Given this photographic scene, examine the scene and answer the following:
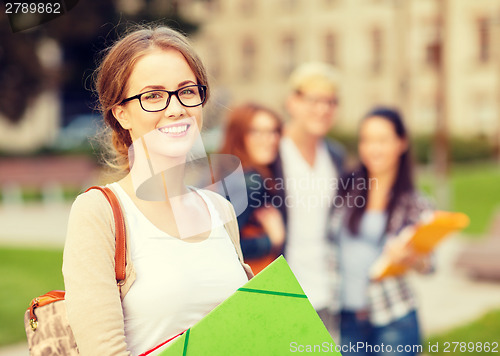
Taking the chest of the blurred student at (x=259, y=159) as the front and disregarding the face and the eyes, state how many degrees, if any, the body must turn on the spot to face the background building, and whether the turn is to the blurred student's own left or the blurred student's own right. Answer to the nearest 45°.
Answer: approximately 135° to the blurred student's own left

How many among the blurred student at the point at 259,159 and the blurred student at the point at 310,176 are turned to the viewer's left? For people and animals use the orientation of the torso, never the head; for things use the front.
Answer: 0

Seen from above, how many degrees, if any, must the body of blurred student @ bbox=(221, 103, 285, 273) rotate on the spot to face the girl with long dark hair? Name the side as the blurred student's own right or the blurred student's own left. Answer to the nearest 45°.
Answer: approximately 45° to the blurred student's own left

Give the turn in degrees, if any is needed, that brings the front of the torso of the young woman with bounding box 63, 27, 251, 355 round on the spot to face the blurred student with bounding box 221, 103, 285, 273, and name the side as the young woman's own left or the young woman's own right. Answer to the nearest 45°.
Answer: approximately 135° to the young woman's own left

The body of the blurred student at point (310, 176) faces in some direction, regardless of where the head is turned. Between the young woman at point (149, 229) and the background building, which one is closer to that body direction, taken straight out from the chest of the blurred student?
the young woman

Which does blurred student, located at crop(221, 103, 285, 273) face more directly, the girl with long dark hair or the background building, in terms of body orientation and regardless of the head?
the girl with long dark hair

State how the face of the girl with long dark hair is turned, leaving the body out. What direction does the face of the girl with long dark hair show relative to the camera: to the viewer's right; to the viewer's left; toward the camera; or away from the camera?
toward the camera

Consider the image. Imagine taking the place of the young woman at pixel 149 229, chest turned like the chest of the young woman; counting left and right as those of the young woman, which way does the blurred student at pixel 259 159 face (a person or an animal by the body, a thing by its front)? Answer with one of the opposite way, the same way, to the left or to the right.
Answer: the same way

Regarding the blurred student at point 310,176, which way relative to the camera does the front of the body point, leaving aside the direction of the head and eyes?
toward the camera

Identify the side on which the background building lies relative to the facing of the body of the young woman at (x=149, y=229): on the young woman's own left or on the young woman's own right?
on the young woman's own left

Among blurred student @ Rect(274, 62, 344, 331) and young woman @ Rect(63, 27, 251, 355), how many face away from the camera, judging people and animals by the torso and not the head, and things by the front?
0

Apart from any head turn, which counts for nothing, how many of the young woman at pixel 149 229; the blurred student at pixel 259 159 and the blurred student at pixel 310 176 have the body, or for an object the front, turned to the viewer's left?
0

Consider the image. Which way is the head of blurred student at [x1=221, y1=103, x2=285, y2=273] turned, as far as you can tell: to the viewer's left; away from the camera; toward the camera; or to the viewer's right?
toward the camera
